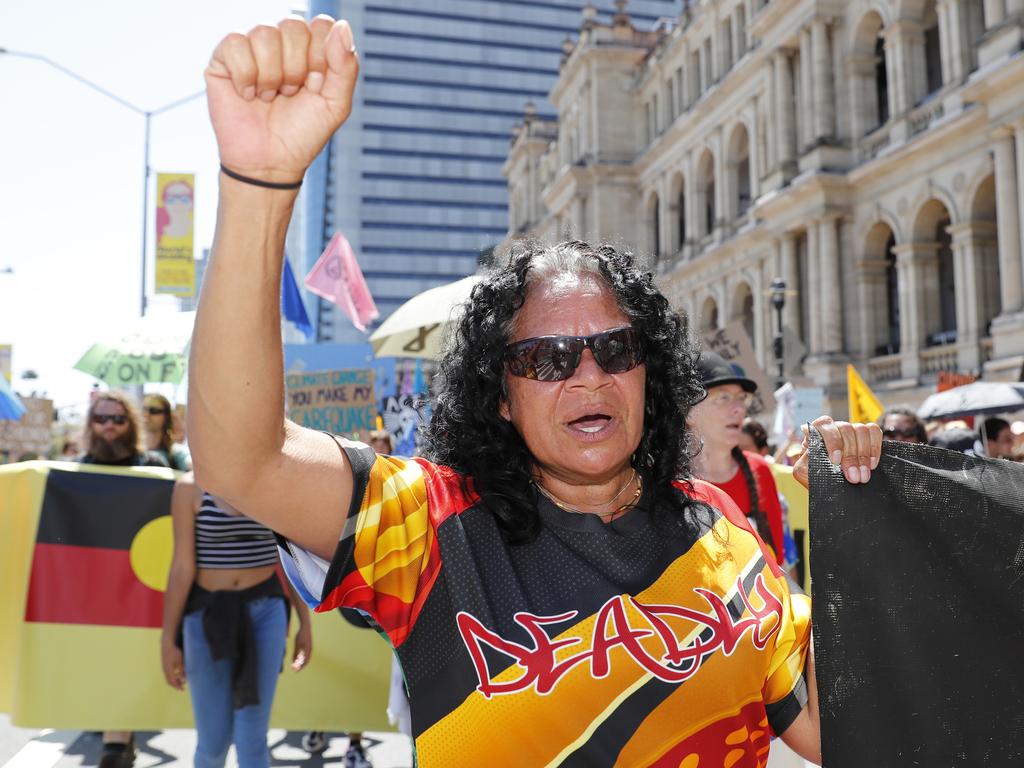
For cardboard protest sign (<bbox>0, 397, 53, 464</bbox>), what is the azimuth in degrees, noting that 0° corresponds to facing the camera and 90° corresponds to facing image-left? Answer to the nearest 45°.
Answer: approximately 0°

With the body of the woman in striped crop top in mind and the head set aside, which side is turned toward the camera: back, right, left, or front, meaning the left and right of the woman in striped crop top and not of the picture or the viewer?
front

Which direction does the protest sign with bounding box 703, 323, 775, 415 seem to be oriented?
toward the camera

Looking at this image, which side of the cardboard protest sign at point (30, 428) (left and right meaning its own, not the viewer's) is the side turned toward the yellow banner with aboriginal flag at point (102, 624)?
front

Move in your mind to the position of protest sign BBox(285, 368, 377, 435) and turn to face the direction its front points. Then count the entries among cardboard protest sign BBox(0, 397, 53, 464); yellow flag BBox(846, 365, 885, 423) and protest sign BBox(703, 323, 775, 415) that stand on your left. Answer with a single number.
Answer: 2

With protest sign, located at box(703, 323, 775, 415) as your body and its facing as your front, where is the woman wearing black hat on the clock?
The woman wearing black hat is roughly at 12 o'clock from the protest sign.

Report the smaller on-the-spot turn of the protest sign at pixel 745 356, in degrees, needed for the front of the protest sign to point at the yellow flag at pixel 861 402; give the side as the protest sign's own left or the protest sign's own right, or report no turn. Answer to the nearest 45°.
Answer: approximately 135° to the protest sign's own left

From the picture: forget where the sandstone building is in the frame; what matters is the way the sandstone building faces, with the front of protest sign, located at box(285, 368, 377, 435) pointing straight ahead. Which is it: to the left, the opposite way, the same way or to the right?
to the right

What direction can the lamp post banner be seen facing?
toward the camera

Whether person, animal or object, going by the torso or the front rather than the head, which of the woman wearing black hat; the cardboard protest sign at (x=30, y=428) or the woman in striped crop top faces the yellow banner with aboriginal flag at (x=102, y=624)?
the cardboard protest sign

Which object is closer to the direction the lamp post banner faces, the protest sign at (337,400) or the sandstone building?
the protest sign

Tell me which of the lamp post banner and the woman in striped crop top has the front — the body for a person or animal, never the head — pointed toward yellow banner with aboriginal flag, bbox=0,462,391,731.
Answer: the lamp post banner

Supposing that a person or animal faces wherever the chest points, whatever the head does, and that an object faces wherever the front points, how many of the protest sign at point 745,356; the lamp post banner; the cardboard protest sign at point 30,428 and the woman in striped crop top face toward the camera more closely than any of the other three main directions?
4

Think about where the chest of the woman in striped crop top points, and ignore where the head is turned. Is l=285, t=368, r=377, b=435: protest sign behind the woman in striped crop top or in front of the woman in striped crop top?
behind

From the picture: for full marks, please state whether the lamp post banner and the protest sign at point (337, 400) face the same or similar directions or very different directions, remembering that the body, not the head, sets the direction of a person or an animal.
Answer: same or similar directions

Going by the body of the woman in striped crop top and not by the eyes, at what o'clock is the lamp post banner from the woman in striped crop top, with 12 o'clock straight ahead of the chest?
The lamp post banner is roughly at 6 o'clock from the woman in striped crop top.

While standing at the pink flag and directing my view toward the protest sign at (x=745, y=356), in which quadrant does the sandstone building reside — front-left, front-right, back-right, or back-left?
front-left

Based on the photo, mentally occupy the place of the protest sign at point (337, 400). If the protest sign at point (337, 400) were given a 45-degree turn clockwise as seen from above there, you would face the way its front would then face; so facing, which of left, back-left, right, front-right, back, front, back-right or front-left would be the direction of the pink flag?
back-right
